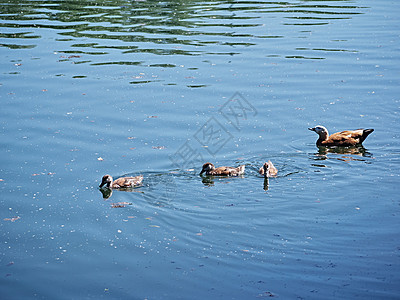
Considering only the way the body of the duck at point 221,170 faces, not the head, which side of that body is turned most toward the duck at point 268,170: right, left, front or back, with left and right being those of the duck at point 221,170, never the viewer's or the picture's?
back

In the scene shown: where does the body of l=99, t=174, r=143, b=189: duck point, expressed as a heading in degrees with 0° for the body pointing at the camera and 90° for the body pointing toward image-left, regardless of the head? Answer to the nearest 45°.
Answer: approximately 90°

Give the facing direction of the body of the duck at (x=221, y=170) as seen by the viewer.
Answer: to the viewer's left

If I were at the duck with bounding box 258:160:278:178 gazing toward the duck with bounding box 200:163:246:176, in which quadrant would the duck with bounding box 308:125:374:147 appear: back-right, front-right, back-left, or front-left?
back-right

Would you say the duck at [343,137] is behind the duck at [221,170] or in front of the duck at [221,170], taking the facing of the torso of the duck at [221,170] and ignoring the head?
behind

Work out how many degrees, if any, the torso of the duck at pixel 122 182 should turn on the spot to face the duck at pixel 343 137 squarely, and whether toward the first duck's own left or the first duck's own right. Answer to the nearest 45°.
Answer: approximately 180°

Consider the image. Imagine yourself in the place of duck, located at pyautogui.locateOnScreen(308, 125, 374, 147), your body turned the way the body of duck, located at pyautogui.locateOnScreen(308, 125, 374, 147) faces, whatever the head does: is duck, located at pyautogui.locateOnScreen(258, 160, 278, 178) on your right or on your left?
on your left

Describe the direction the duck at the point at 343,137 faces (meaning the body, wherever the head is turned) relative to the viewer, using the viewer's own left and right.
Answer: facing to the left of the viewer

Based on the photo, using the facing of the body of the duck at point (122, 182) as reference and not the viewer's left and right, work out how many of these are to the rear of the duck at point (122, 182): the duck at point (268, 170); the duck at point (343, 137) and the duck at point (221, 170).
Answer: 3
